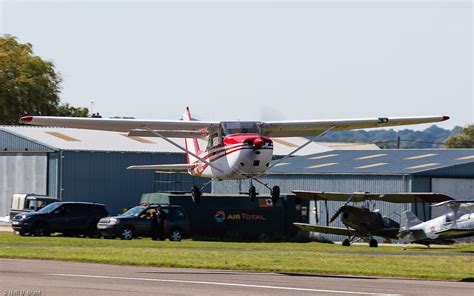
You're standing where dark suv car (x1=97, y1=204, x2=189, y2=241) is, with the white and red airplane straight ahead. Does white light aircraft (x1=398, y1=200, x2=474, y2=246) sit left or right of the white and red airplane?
left

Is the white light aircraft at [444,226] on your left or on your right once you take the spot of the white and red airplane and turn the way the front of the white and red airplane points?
on your left

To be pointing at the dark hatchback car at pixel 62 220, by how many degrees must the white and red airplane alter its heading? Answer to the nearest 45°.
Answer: approximately 135° to its right

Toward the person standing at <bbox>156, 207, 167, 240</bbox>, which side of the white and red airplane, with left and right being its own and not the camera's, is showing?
back

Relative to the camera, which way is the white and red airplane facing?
toward the camera
